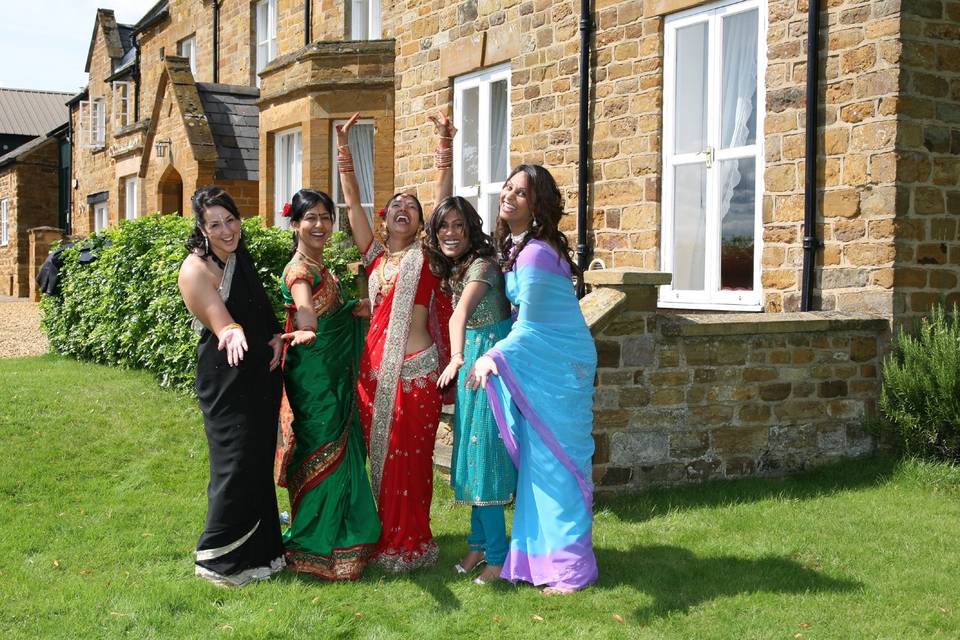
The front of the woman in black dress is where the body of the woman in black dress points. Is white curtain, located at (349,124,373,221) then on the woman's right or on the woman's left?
on the woman's left

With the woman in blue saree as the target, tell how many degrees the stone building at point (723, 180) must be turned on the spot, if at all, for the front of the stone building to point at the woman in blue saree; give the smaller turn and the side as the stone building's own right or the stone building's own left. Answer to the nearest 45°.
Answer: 0° — it already faces them

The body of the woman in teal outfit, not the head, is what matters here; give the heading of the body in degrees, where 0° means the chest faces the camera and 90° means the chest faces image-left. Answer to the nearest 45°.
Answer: approximately 45°

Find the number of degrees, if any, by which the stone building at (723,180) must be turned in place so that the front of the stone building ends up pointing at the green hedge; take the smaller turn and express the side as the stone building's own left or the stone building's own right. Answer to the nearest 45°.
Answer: approximately 90° to the stone building's own right

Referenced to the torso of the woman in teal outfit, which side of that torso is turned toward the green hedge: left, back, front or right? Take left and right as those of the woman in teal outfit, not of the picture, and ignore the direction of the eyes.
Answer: right
